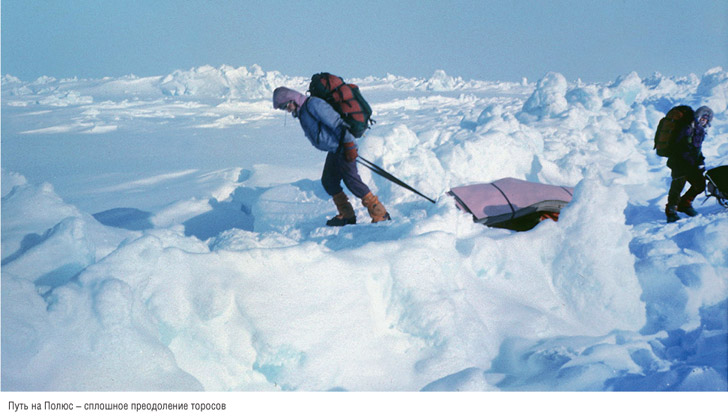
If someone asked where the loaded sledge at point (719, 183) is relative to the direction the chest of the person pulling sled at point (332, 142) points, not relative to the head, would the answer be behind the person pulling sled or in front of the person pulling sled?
behind

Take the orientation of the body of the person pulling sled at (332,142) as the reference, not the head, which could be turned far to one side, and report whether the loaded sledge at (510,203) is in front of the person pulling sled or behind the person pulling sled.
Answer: behind

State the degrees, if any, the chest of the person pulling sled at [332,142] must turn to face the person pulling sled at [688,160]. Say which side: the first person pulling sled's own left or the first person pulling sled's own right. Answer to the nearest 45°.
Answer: approximately 180°

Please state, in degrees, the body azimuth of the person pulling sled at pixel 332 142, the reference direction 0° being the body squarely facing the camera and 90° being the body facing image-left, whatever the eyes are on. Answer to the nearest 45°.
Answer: approximately 90°
